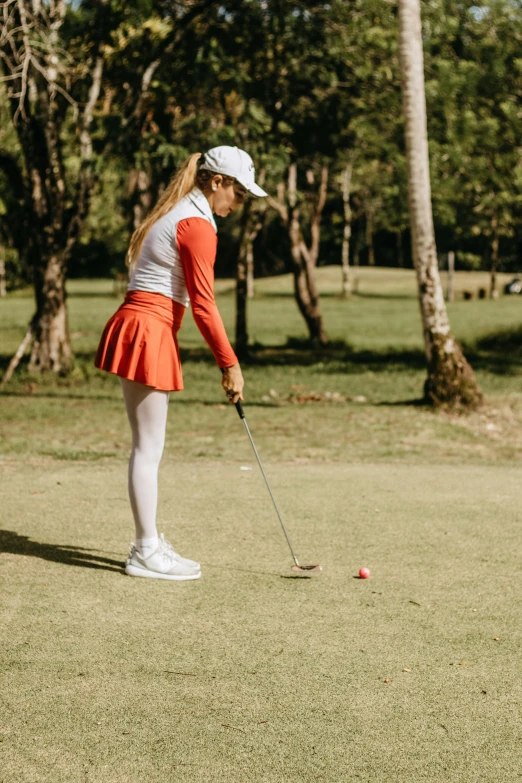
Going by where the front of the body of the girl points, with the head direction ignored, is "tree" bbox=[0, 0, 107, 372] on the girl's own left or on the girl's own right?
on the girl's own left

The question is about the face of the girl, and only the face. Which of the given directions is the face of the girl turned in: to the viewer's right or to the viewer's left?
to the viewer's right

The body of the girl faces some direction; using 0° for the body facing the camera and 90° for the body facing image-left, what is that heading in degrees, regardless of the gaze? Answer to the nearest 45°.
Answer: approximately 270°
